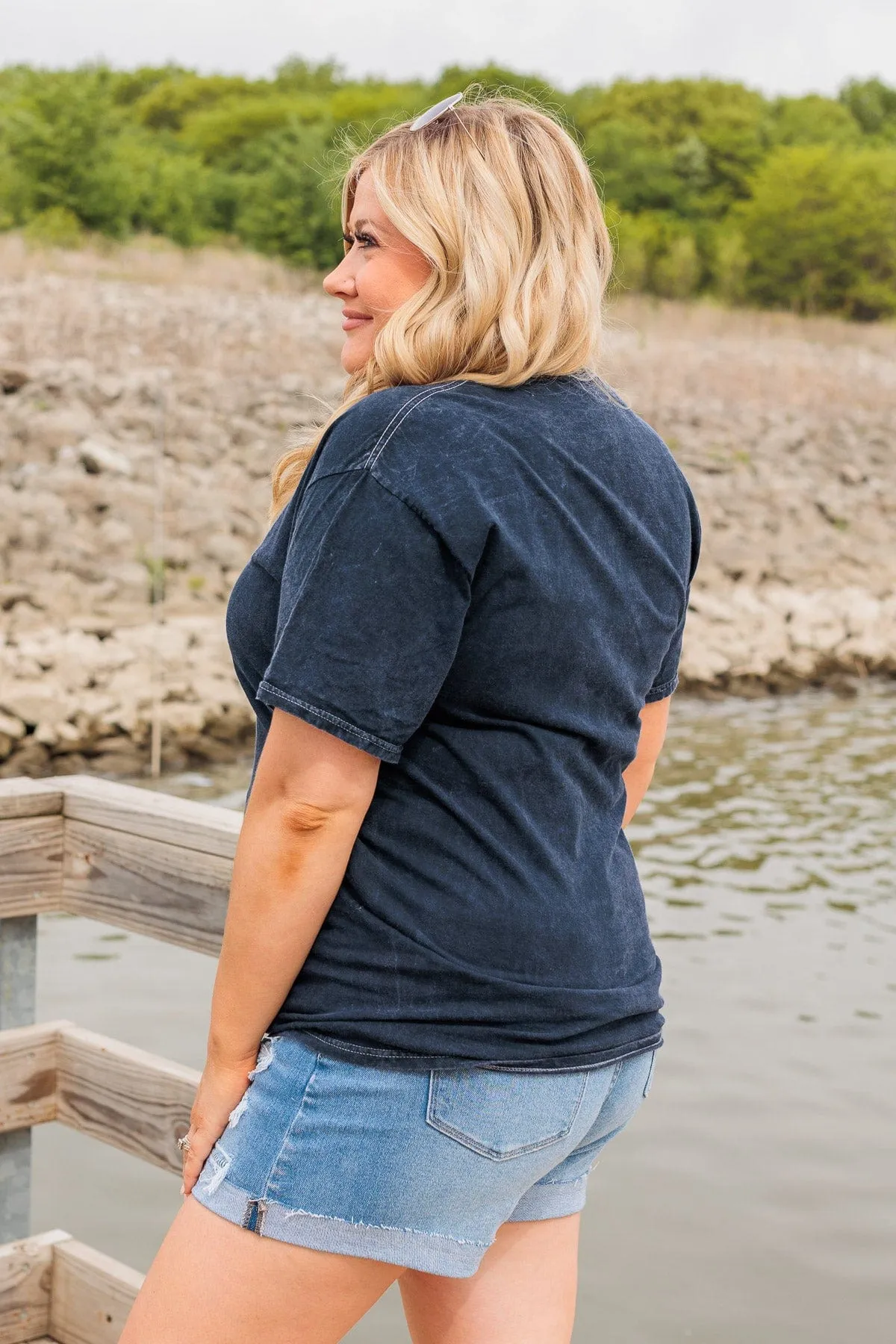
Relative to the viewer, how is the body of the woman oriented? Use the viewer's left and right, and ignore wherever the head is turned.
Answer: facing away from the viewer and to the left of the viewer

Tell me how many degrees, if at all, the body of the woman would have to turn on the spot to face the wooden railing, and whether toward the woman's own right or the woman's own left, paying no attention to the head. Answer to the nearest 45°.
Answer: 0° — they already face it

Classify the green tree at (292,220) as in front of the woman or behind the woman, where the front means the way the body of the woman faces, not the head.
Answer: in front

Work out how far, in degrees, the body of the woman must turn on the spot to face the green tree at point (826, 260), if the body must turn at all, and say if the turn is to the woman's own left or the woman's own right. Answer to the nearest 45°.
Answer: approximately 45° to the woman's own right

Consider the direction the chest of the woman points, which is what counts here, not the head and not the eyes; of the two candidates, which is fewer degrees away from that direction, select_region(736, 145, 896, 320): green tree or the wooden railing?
the wooden railing

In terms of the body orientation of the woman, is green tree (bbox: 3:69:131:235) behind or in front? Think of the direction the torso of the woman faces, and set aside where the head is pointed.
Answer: in front

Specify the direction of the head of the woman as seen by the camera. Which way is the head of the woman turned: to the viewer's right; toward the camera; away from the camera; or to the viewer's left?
to the viewer's left

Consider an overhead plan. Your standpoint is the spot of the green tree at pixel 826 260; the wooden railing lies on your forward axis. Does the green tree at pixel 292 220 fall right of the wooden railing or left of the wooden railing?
right

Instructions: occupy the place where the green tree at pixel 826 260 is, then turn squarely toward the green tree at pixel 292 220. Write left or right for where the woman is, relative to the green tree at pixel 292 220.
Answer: left
